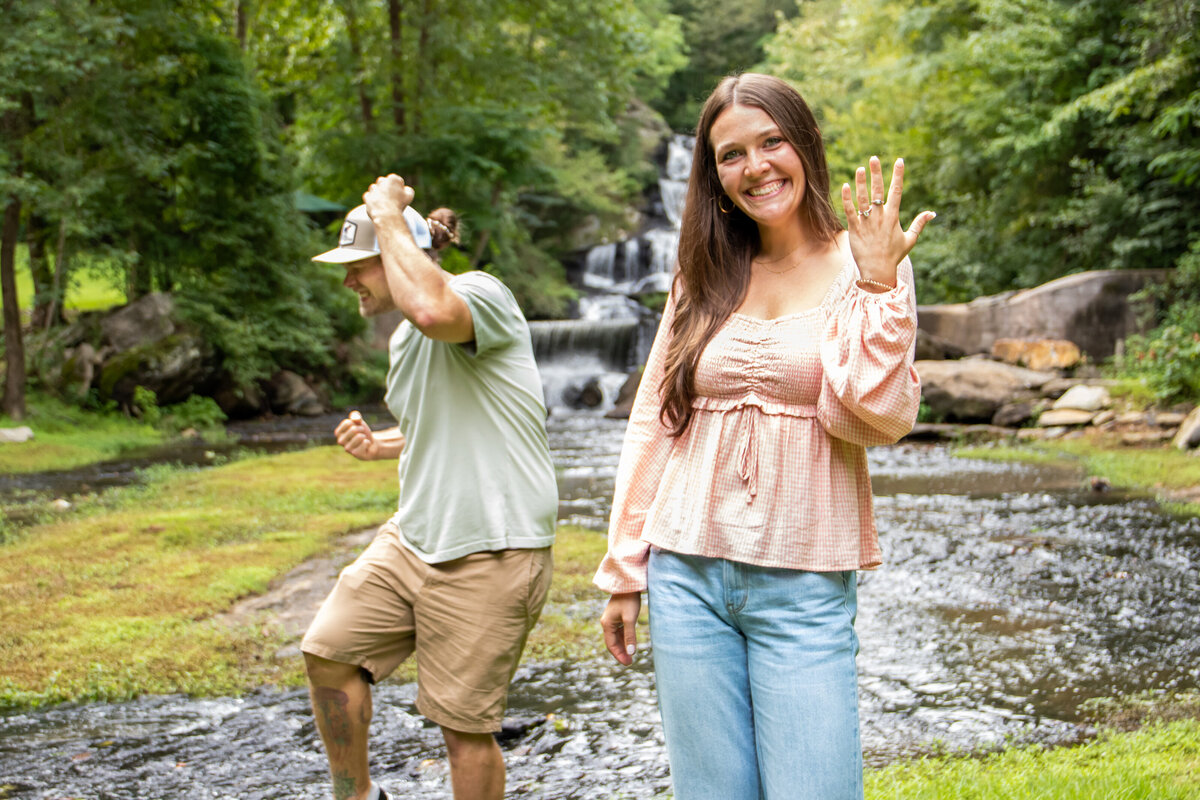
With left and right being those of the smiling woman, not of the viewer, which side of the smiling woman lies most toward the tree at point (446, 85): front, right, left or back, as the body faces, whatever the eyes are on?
back

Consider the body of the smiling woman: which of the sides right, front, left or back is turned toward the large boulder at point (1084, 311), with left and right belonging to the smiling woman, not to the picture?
back

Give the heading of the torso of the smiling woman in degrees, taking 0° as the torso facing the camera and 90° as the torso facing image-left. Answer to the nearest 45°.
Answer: approximately 0°

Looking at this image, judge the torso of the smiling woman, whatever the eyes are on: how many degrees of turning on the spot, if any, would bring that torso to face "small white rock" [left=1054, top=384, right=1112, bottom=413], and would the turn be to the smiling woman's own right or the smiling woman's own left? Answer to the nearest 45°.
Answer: approximately 180°

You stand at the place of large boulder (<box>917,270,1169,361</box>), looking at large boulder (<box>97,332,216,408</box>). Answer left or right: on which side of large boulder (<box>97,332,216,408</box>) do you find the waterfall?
right

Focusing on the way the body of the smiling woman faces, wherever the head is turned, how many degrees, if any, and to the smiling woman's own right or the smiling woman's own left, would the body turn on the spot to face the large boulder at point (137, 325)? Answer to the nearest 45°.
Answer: approximately 135° to the smiling woman's own right

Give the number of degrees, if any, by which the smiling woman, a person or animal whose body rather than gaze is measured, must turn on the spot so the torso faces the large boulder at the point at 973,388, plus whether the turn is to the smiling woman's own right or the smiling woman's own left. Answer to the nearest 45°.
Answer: approximately 180°

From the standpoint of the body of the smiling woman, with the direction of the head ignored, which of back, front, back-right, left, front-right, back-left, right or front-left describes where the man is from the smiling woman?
back-right

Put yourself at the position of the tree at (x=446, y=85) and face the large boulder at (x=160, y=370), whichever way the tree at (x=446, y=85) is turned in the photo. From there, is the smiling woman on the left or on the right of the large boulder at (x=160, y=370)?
left
